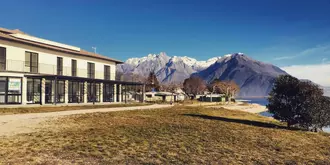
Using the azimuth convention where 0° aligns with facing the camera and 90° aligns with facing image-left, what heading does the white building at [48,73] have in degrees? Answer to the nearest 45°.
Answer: approximately 315°

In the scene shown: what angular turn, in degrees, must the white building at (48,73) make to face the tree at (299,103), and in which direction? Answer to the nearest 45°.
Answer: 0° — it already faces it
